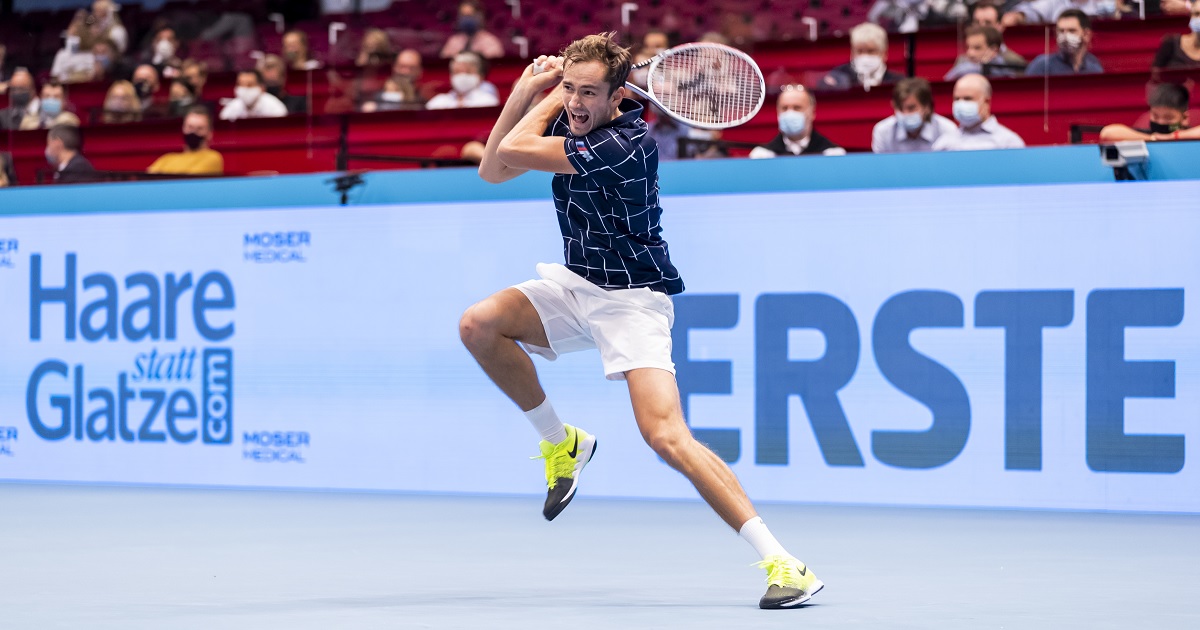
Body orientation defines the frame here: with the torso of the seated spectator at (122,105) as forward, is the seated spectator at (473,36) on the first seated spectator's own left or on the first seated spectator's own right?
on the first seated spectator's own left

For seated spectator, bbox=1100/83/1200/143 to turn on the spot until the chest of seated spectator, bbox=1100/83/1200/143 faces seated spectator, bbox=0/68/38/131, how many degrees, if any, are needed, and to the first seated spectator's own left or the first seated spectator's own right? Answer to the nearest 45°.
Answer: approximately 45° to the first seated spectator's own right
